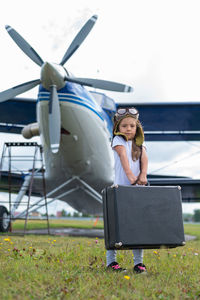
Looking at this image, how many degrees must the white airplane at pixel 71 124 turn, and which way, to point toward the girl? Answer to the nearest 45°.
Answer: approximately 45° to its left

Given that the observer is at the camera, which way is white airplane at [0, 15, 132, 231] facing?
facing the viewer and to the left of the viewer
